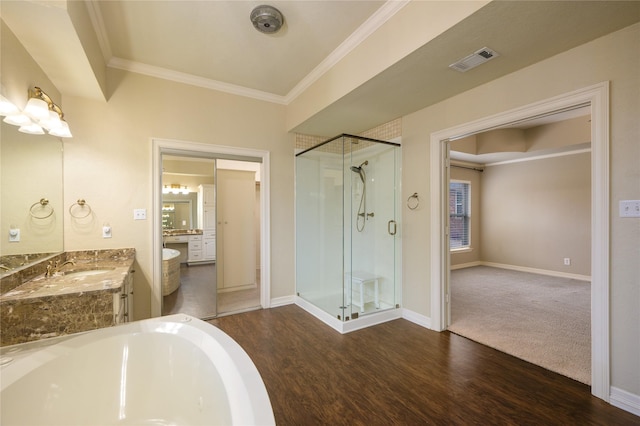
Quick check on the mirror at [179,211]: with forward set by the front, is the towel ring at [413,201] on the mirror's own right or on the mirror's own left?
on the mirror's own left

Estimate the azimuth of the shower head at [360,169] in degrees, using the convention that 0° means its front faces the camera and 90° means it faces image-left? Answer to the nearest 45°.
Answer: approximately 45°

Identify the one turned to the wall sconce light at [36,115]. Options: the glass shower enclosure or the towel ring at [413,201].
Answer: the towel ring

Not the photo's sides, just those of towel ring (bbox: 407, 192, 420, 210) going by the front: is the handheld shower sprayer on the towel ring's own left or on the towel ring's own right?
on the towel ring's own right

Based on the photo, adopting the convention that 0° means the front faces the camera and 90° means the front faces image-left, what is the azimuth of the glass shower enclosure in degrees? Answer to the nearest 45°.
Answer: approximately 315°

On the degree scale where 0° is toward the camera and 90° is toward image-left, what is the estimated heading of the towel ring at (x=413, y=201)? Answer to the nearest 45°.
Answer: approximately 45°

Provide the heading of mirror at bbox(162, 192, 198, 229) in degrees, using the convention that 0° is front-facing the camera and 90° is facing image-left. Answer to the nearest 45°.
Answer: approximately 0°
